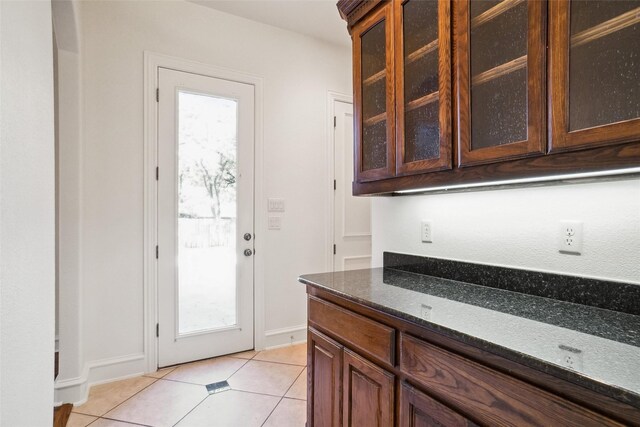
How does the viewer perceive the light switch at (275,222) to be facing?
facing the viewer

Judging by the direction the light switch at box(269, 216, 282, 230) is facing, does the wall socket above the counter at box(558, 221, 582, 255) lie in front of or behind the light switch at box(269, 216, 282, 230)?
in front

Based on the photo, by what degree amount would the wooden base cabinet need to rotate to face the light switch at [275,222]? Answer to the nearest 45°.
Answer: approximately 90° to its right

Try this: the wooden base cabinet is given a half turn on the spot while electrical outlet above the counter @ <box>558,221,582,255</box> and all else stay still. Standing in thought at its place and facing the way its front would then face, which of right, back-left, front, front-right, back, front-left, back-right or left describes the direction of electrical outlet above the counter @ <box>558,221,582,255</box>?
front

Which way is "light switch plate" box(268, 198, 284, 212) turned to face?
toward the camera

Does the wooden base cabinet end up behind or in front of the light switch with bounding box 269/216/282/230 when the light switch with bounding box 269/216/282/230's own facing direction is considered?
in front

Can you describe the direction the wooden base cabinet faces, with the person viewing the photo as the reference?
facing the viewer and to the left of the viewer

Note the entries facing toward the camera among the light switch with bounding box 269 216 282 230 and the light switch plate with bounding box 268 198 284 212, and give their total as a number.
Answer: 2
